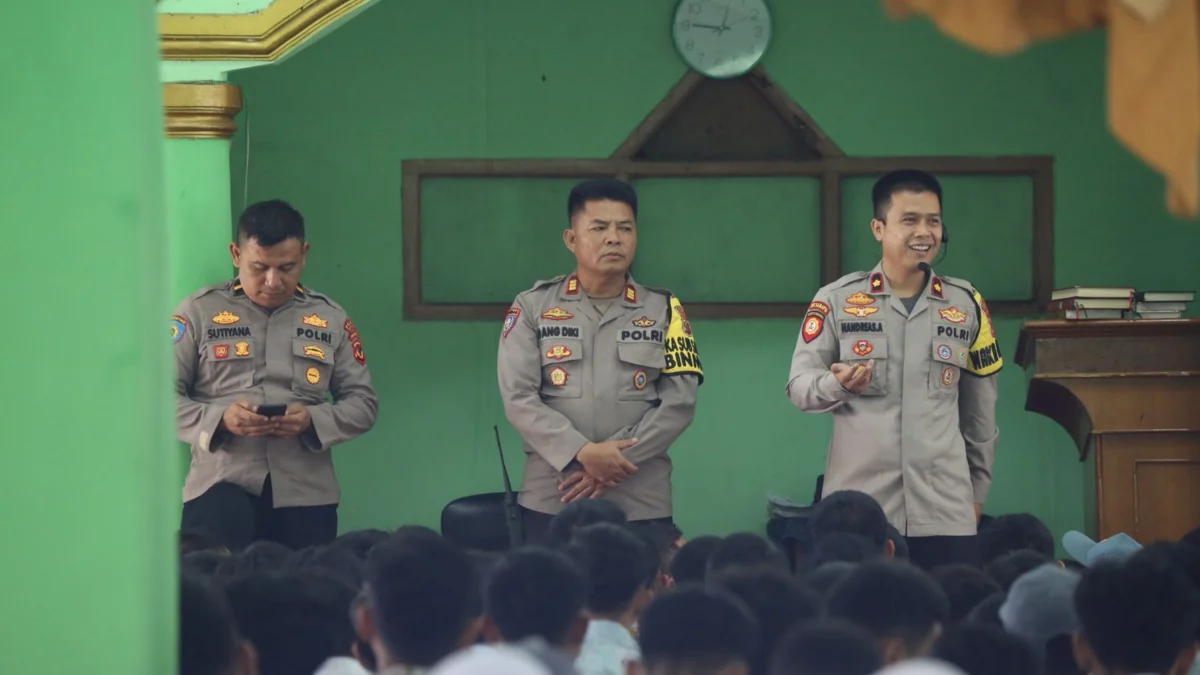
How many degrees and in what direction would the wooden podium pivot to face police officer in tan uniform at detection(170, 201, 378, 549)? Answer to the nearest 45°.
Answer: approximately 45° to its right

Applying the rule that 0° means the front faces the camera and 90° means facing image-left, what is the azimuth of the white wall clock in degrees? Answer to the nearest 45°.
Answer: approximately 0°

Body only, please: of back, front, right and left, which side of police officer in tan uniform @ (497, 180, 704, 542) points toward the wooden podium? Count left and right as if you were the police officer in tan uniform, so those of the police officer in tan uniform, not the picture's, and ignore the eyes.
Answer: left

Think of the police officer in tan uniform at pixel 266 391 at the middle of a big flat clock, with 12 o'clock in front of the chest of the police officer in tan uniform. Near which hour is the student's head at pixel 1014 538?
The student's head is roughly at 10 o'clock from the police officer in tan uniform.

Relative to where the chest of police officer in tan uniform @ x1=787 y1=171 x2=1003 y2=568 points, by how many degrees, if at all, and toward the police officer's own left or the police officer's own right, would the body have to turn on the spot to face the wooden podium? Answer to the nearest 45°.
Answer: approximately 135° to the police officer's own left

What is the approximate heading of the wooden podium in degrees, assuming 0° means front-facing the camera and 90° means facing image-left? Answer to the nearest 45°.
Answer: approximately 0°

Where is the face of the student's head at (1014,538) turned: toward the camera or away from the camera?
away from the camera

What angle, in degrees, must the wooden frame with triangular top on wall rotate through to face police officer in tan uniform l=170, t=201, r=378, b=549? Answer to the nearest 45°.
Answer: approximately 45° to its right
